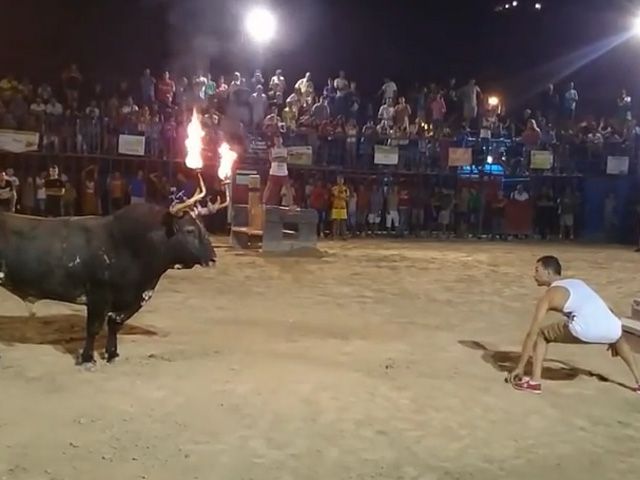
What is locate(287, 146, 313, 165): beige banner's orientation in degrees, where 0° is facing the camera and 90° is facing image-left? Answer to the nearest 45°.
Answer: approximately 0°

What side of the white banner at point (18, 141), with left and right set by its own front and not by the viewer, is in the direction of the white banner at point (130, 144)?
left

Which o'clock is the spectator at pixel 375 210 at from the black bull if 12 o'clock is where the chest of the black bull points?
The spectator is roughly at 10 o'clock from the black bull.

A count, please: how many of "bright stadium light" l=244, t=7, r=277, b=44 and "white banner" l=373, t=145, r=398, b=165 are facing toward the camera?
2

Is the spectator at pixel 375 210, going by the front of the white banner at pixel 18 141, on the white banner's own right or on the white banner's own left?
on the white banner's own left

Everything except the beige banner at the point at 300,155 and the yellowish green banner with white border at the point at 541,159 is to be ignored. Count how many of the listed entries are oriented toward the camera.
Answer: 2

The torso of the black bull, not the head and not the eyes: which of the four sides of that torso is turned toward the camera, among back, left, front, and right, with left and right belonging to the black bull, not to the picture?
right

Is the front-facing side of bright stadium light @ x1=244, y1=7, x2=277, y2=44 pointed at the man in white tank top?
yes

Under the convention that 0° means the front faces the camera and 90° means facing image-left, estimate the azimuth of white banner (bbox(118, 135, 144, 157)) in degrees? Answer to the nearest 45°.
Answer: approximately 0°

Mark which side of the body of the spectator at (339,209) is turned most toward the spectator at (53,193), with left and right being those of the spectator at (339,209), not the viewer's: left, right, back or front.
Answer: right

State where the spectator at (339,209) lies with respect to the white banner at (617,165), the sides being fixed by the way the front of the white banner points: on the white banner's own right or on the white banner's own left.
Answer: on the white banner's own right

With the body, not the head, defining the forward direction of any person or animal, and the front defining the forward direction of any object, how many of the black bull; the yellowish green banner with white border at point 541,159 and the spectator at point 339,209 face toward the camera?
2

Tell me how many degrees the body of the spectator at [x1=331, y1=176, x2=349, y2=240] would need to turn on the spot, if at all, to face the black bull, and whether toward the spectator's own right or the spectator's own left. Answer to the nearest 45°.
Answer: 0° — they already face it

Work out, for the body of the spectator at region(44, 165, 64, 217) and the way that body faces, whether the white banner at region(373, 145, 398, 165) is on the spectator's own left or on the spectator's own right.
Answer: on the spectator's own left
